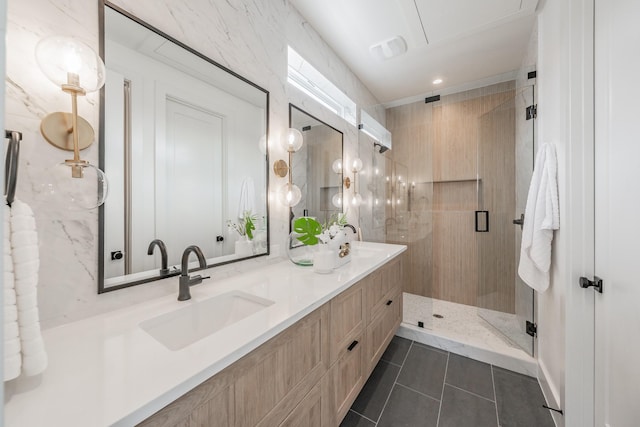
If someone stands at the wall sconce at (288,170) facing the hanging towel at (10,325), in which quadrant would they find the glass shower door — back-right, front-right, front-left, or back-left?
back-left

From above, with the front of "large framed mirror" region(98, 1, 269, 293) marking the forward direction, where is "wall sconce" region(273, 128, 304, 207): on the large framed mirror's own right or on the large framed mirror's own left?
on the large framed mirror's own left

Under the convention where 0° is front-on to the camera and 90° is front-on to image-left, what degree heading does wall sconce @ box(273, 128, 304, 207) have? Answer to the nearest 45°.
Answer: approximately 315°

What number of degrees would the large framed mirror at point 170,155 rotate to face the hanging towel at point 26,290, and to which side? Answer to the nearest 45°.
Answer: approximately 90° to its right

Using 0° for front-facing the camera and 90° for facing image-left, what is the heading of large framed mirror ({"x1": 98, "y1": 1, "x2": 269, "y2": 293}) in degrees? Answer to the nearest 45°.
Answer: approximately 315°

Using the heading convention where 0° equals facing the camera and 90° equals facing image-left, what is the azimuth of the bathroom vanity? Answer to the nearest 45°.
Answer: approximately 315°
